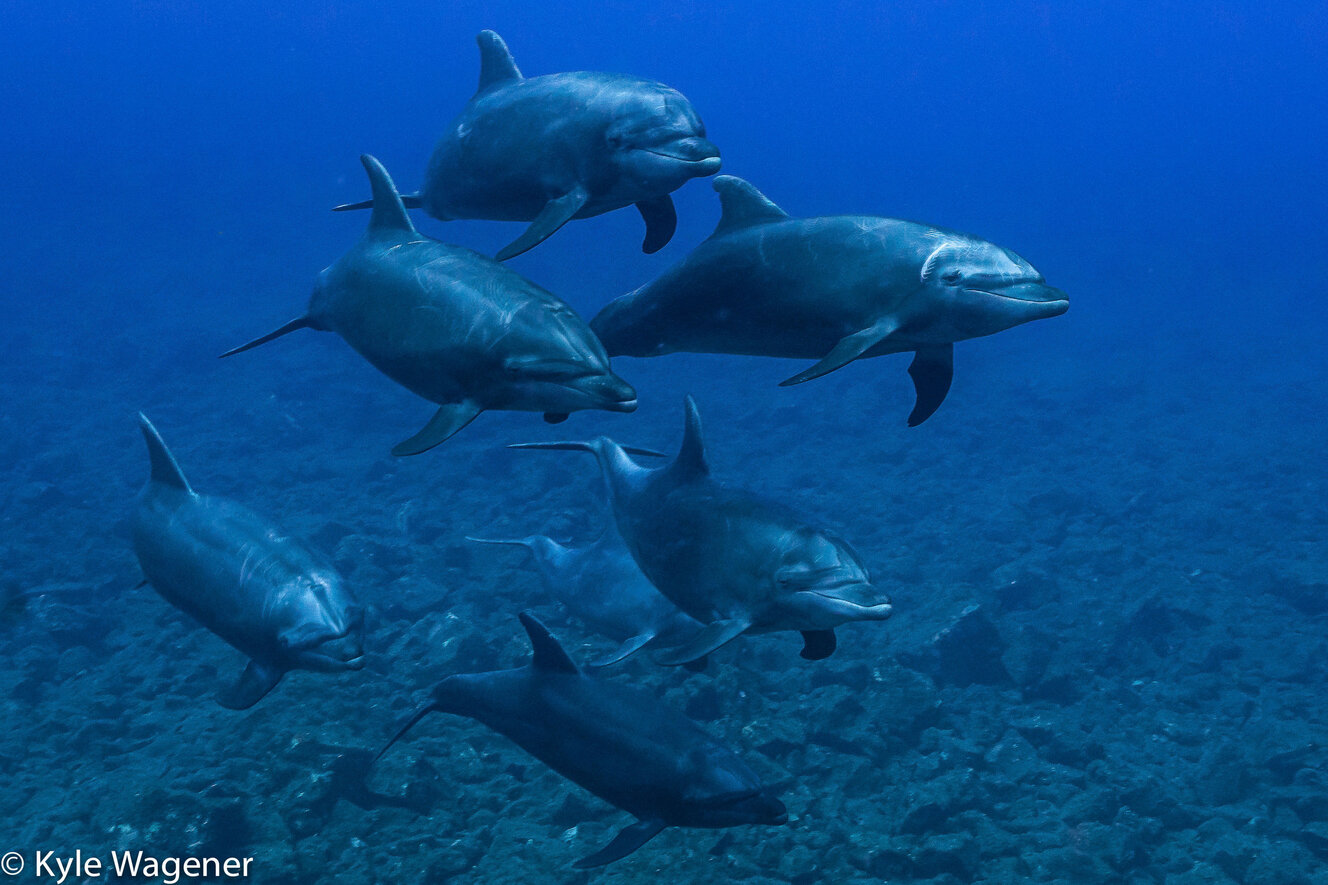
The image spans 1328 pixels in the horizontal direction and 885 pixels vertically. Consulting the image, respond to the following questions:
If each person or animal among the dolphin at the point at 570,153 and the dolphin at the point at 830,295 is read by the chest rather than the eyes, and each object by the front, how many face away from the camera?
0

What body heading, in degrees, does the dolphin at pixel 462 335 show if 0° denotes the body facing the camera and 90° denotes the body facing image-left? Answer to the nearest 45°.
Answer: approximately 315°

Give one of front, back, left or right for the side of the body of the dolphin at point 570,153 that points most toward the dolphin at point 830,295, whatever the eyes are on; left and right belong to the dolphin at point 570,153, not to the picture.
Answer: front

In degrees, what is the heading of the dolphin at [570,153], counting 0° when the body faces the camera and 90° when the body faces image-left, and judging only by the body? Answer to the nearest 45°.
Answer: approximately 315°

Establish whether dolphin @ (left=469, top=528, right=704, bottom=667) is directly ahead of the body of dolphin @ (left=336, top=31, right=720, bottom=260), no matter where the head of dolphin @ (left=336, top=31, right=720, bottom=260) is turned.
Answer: no

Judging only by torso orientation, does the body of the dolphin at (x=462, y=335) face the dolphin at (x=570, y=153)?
no

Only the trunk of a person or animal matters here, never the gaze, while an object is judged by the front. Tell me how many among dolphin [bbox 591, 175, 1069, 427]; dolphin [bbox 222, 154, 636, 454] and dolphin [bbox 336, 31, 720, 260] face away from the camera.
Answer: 0

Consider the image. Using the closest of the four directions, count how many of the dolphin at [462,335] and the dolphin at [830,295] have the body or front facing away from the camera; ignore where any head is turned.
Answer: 0

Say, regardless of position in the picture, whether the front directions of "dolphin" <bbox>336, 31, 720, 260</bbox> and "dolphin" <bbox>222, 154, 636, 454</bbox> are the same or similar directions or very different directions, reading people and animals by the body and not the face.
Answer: same or similar directions

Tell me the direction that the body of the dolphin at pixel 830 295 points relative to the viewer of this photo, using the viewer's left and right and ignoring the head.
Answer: facing to the right of the viewer
